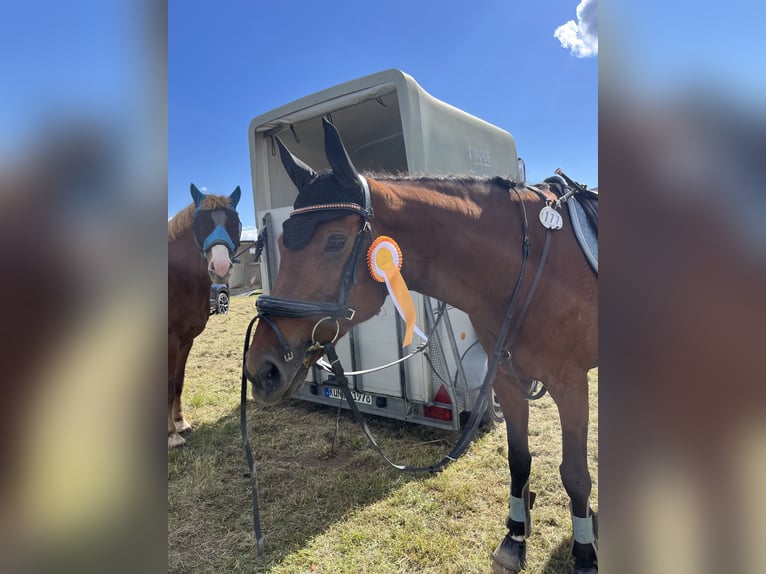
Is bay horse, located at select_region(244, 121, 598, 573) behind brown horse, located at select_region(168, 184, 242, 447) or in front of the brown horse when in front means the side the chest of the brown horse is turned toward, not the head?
in front

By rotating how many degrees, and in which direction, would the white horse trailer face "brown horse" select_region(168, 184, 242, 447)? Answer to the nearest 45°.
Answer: approximately 135° to its left

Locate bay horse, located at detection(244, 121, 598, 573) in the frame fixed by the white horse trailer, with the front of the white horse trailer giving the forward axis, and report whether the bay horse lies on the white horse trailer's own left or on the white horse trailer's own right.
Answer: on the white horse trailer's own right

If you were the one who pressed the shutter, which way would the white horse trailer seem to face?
facing away from the viewer and to the right of the viewer

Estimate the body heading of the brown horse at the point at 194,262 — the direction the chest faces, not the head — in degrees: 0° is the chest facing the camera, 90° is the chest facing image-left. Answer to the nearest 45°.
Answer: approximately 315°
